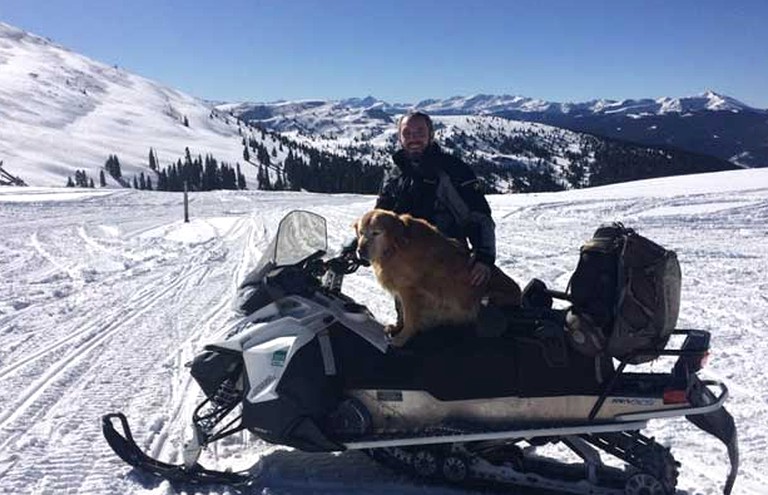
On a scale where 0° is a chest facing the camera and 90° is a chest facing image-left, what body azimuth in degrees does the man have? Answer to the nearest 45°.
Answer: approximately 45°

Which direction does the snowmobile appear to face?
to the viewer's left
